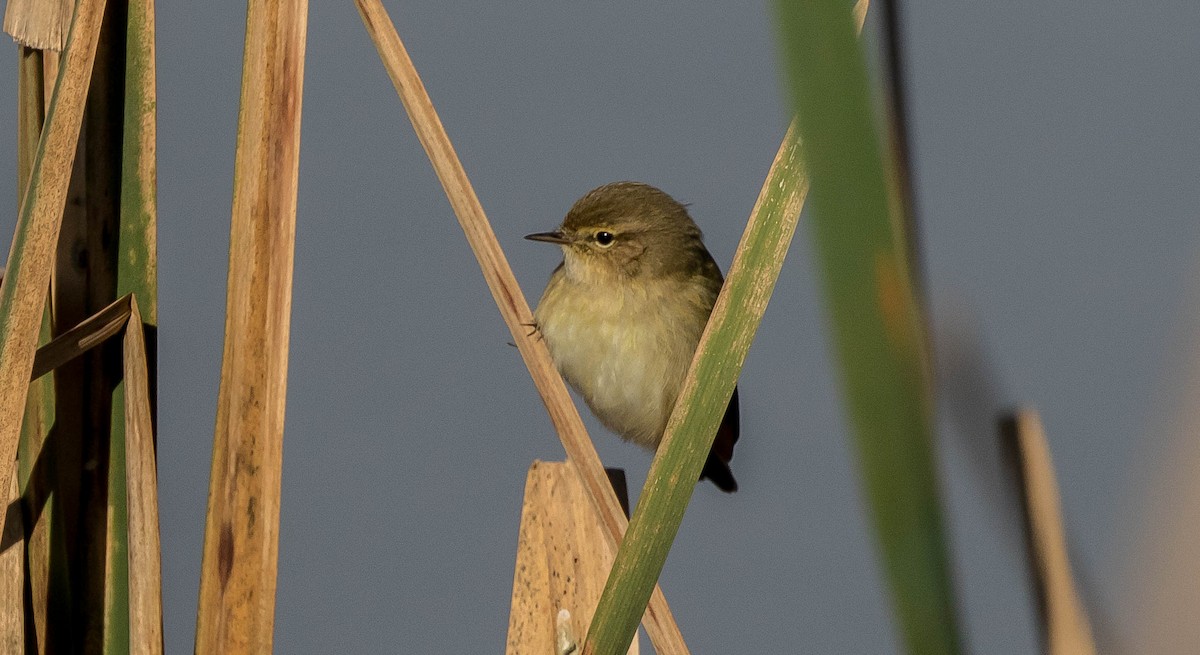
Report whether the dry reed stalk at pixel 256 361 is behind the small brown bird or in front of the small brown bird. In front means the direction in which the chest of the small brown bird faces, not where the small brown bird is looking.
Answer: in front

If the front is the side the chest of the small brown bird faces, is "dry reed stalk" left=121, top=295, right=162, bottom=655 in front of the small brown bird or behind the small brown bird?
in front

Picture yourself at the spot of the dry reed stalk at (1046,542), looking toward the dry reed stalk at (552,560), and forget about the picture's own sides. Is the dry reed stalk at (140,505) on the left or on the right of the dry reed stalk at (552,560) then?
left

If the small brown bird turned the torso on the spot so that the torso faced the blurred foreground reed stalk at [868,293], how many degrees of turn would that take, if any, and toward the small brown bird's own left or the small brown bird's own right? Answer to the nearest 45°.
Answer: approximately 45° to the small brown bird's own left

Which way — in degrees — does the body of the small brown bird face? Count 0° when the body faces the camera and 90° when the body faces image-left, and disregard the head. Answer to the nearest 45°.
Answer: approximately 45°
